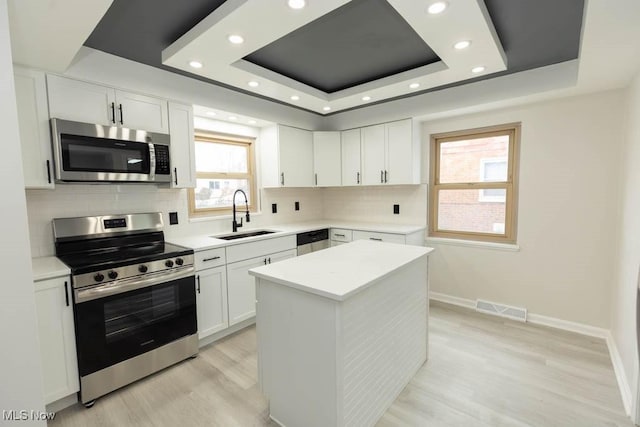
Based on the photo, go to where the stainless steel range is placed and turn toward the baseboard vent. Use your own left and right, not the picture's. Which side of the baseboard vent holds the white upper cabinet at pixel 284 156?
left

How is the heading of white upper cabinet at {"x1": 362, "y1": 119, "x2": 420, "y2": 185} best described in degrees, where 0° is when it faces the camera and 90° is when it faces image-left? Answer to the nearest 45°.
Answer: approximately 45°

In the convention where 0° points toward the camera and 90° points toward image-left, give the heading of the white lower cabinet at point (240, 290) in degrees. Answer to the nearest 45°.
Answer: approximately 315°
